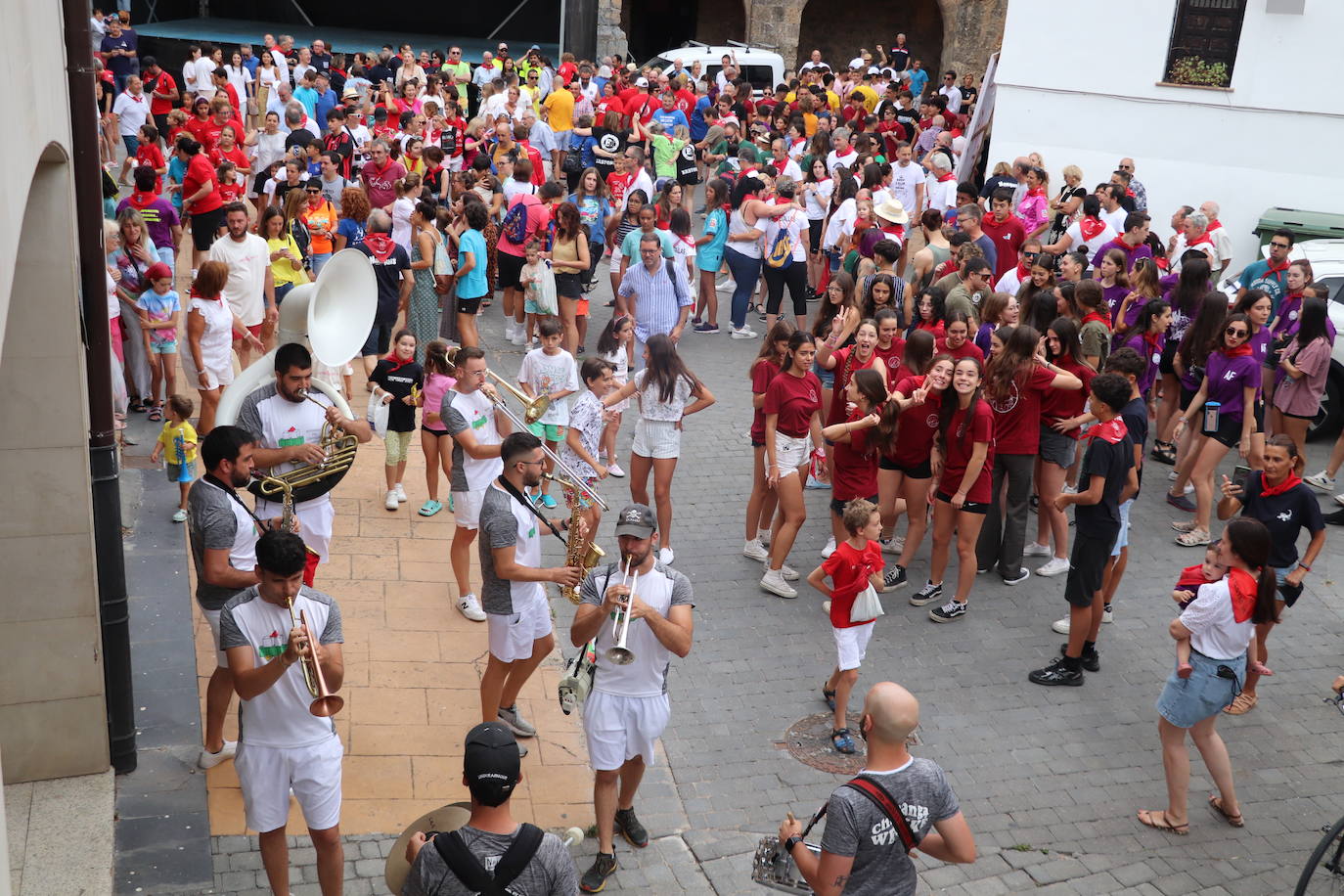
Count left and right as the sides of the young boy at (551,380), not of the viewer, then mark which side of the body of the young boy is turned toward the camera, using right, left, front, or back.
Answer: front

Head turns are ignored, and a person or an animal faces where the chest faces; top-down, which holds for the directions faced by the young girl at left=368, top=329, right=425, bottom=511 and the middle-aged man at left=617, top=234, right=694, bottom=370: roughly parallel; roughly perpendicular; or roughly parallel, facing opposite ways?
roughly parallel

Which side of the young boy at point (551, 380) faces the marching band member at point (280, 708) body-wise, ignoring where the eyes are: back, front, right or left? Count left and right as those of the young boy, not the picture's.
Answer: front

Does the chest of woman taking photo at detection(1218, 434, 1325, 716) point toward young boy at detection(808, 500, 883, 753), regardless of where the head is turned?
yes

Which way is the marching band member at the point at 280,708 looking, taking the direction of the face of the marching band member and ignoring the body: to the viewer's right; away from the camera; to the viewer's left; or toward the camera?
toward the camera

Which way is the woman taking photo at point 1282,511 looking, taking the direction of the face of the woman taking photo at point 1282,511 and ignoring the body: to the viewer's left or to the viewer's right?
to the viewer's left

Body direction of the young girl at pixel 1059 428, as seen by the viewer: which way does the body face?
to the viewer's left

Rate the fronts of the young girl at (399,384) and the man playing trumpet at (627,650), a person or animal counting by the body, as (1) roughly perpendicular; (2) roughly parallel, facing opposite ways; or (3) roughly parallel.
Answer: roughly parallel

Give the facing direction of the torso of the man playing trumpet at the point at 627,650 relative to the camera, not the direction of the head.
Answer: toward the camera

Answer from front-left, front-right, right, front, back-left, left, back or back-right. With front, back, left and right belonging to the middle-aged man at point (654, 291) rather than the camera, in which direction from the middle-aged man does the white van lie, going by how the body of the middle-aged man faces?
back

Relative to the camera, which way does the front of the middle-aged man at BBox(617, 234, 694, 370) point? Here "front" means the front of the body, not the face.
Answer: toward the camera

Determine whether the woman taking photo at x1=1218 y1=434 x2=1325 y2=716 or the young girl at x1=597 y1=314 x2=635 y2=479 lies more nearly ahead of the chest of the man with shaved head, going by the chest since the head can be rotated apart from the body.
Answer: the young girl

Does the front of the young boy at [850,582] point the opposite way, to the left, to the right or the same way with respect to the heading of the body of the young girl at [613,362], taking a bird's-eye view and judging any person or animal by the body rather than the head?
the same way
